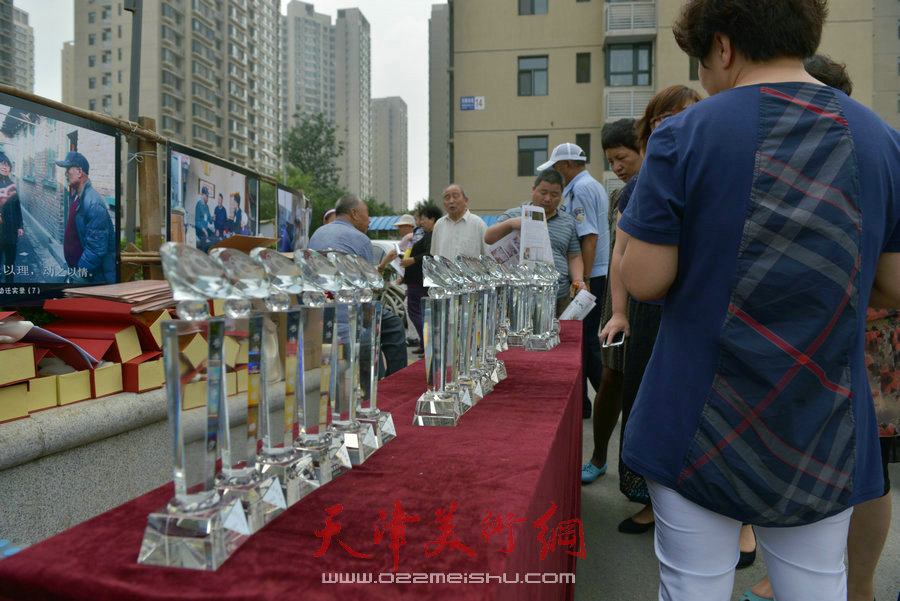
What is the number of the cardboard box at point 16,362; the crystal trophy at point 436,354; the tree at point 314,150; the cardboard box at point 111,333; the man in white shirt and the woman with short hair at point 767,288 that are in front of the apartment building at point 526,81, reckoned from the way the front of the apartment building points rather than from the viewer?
5

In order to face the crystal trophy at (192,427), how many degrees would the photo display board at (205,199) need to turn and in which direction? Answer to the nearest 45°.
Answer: approximately 45° to its right

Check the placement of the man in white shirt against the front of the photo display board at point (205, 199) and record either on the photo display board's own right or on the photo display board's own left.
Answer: on the photo display board's own left

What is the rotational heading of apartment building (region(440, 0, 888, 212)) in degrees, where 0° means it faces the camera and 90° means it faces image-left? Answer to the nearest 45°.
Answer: approximately 0°

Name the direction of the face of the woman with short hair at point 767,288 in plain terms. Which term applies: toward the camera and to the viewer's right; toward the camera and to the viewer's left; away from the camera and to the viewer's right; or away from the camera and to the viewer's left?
away from the camera and to the viewer's left

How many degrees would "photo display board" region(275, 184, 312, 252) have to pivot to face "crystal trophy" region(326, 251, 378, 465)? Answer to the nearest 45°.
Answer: approximately 45° to its right

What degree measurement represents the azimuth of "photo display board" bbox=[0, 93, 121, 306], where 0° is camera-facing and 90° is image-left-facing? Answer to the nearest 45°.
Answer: approximately 315°
